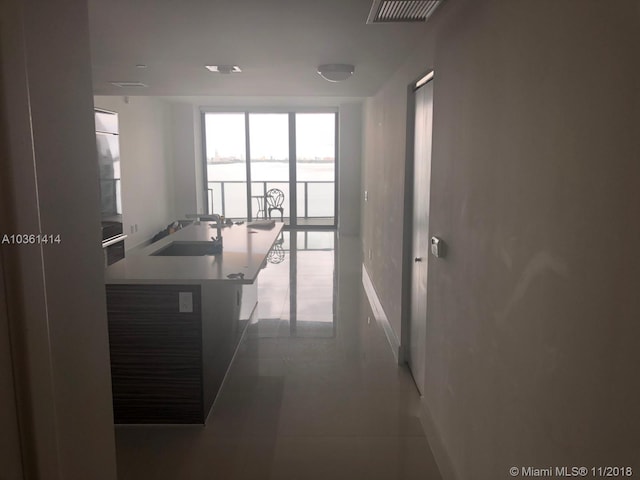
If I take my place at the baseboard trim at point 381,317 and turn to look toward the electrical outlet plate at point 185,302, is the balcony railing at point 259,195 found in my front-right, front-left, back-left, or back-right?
back-right

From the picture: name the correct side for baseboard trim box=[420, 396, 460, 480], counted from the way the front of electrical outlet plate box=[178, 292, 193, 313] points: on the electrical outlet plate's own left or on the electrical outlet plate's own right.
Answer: on the electrical outlet plate's own left

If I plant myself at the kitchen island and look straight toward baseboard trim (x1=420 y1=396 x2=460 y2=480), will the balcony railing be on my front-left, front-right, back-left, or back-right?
back-left
